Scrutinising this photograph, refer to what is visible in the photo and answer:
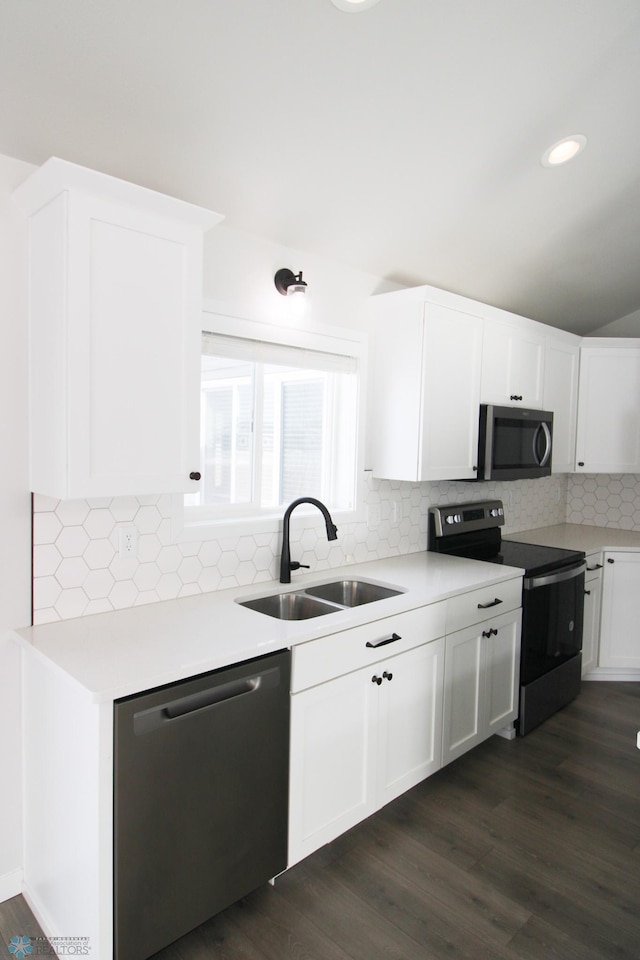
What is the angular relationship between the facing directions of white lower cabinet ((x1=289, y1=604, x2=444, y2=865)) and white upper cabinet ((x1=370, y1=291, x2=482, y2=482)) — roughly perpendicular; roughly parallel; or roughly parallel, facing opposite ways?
roughly parallel

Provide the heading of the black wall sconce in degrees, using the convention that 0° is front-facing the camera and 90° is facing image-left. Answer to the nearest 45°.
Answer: approximately 315°

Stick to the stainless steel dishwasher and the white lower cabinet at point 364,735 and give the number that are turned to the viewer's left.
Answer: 0

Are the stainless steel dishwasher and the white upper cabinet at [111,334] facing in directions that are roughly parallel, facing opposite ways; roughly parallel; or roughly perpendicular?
roughly parallel

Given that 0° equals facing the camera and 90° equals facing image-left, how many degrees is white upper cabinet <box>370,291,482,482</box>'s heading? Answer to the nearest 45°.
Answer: approximately 315°

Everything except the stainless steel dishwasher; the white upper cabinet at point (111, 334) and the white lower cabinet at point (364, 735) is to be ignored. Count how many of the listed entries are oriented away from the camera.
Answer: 0

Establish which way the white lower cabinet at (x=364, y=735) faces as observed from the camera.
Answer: facing the viewer and to the right of the viewer

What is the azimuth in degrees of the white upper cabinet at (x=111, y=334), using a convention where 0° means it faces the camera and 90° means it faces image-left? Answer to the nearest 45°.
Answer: approximately 315°

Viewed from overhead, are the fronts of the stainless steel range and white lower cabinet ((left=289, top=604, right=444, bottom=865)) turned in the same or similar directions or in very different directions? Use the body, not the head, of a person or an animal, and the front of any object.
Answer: same or similar directions

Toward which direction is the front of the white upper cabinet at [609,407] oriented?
toward the camera

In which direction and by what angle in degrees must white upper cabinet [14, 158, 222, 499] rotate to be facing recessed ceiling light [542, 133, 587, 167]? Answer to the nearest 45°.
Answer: approximately 45° to its left

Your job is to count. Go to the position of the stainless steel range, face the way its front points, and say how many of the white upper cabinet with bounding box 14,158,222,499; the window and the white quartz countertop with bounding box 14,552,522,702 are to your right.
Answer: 3

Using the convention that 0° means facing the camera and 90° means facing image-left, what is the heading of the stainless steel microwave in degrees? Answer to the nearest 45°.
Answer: approximately 315°
